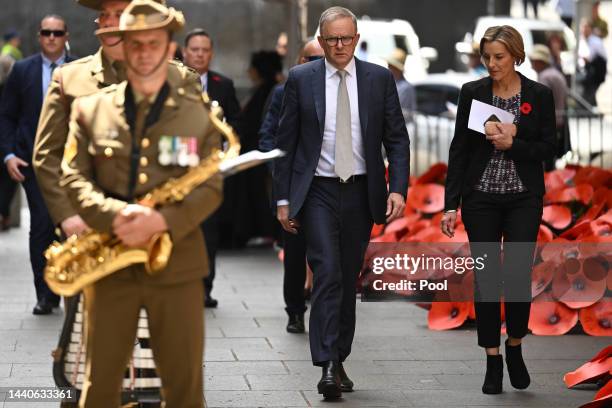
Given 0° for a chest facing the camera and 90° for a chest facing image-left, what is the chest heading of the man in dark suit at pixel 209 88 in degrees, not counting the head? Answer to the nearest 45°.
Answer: approximately 0°

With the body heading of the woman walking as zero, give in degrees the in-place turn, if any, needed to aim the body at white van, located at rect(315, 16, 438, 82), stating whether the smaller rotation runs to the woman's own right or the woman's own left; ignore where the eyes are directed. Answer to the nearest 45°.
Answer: approximately 180°

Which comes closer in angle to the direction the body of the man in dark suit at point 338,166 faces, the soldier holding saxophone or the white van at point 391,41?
the soldier holding saxophone

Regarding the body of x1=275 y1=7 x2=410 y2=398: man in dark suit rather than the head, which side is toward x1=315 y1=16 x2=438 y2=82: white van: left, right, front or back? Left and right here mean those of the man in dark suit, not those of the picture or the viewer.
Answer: back

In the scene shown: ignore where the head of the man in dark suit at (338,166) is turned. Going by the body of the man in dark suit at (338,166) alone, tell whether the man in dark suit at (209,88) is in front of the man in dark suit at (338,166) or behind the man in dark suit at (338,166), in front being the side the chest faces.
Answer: behind

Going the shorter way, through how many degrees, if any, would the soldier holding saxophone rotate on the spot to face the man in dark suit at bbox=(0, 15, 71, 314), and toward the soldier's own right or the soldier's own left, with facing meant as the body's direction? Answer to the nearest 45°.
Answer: approximately 180°

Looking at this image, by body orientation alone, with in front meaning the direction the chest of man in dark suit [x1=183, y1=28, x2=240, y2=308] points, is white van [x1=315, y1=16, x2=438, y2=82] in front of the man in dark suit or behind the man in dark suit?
behind
